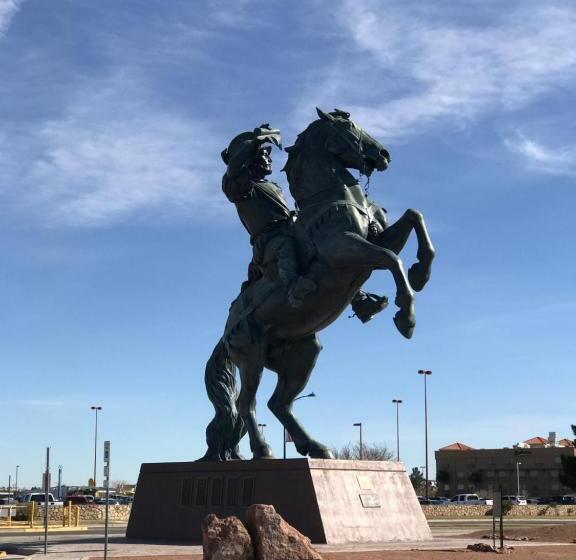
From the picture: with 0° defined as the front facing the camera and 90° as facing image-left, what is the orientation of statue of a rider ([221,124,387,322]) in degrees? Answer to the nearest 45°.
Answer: approximately 315°
